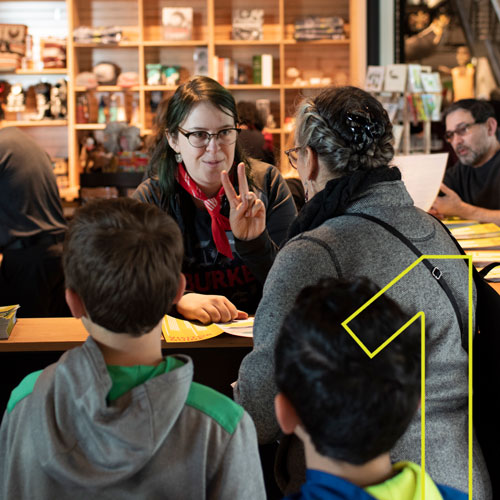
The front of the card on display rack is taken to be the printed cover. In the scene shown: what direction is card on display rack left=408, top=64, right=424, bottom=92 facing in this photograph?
toward the camera

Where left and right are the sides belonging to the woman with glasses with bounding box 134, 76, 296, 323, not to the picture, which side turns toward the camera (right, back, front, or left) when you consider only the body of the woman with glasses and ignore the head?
front

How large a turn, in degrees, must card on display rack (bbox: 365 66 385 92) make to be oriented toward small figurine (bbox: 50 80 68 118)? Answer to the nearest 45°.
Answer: approximately 135° to its right

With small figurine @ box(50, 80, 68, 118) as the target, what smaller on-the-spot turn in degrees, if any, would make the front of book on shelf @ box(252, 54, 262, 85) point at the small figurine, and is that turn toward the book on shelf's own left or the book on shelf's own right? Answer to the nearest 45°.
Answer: approximately 90° to the book on shelf's own right

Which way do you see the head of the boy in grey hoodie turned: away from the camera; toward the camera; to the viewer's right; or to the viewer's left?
away from the camera

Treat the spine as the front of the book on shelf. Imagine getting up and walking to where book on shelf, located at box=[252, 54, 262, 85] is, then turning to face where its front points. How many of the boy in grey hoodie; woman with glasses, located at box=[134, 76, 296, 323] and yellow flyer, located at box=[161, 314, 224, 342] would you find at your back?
0

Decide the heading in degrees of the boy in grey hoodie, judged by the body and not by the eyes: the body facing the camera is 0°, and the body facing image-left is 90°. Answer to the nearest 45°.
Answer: approximately 180°

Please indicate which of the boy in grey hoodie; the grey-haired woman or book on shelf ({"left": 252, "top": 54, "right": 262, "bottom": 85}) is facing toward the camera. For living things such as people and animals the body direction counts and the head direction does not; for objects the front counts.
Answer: the book on shelf

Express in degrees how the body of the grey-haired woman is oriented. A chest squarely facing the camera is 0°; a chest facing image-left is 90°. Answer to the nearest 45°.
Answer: approximately 135°

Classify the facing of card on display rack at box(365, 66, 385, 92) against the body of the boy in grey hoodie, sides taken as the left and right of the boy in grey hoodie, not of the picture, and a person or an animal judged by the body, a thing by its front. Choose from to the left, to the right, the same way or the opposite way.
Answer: the opposite way

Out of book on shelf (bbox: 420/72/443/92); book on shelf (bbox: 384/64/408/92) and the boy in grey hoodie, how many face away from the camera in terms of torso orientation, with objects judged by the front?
1

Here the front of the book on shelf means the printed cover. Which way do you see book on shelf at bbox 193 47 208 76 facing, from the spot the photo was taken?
facing the viewer

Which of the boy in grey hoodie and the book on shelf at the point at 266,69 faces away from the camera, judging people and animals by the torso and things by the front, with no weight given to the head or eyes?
the boy in grey hoodie

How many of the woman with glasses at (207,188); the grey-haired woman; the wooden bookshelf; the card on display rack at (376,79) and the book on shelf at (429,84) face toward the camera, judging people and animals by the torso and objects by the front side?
4

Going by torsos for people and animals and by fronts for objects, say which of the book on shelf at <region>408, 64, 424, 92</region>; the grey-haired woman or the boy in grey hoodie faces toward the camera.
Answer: the book on shelf

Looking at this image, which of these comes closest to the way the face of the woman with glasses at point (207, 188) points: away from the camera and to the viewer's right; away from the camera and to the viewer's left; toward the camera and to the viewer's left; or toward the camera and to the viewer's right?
toward the camera and to the viewer's right

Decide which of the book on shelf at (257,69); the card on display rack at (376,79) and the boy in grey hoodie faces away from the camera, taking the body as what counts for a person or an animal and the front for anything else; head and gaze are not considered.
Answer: the boy in grey hoodie

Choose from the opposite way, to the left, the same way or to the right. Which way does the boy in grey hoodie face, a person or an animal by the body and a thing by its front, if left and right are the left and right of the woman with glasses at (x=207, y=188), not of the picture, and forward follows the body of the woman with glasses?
the opposite way
